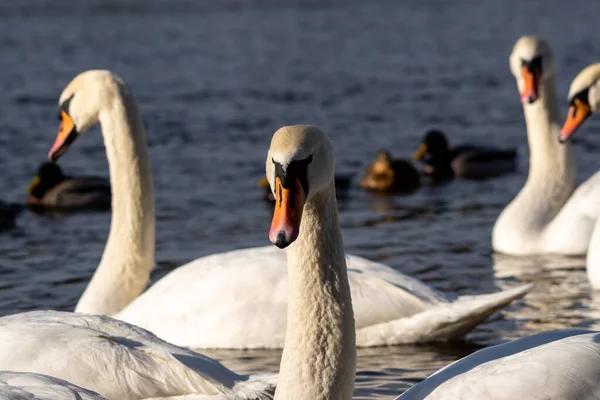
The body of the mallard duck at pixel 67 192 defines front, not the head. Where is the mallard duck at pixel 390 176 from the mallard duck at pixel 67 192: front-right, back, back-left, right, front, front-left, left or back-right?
back

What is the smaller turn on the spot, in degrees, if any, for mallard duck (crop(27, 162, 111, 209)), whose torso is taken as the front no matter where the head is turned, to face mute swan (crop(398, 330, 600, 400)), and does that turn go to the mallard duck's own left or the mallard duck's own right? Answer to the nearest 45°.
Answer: approximately 90° to the mallard duck's own left

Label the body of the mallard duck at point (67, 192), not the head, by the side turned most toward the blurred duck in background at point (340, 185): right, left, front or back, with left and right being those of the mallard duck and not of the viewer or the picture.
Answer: back

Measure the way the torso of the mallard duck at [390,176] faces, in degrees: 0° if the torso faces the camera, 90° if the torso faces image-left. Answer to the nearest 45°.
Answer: approximately 45°

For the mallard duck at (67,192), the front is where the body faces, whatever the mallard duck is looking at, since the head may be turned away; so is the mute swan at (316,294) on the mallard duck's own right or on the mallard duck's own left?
on the mallard duck's own left

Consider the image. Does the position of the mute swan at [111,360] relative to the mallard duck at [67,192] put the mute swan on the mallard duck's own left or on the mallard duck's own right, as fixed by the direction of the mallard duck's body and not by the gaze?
on the mallard duck's own left

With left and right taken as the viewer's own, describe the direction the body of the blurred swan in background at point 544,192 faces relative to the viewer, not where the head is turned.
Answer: facing the viewer and to the left of the viewer

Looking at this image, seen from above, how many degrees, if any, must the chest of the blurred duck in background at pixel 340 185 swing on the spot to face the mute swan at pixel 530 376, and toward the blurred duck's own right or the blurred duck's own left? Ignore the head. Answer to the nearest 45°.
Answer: approximately 90° to the blurred duck's own left

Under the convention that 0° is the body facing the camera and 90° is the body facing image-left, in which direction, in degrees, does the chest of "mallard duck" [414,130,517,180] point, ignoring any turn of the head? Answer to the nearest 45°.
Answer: approximately 90°

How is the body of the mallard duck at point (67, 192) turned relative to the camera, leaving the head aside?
to the viewer's left

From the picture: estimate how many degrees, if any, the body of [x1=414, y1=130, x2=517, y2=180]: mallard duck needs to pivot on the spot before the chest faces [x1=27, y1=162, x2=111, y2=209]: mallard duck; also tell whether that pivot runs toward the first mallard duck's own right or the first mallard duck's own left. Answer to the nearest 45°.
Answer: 0° — it already faces it
